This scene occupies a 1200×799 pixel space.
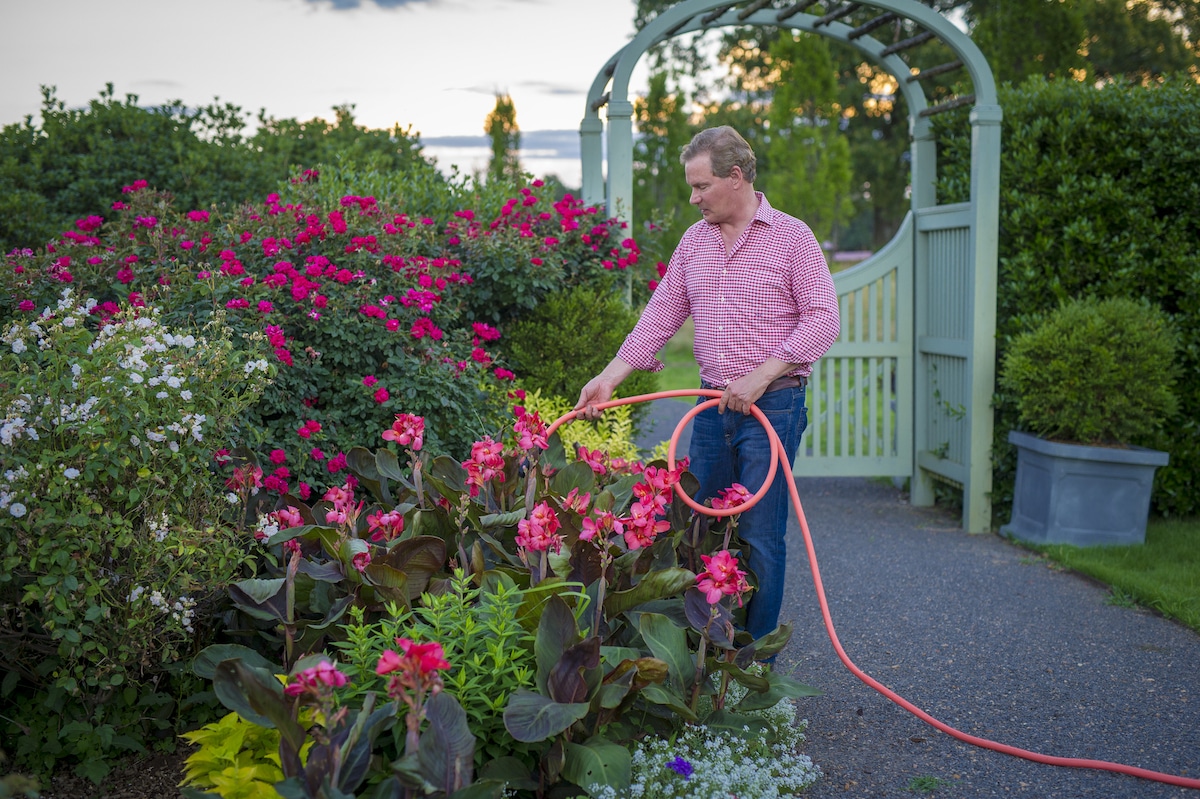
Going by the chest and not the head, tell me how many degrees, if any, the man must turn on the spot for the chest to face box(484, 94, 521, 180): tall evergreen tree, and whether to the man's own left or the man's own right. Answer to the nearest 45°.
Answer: approximately 135° to the man's own right

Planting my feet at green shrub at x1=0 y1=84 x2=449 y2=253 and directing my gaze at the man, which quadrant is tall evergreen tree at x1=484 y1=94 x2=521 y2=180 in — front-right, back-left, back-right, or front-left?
back-left

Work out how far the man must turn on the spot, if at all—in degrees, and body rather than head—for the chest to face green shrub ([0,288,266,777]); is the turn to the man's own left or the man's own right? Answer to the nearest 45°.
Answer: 0° — they already face it

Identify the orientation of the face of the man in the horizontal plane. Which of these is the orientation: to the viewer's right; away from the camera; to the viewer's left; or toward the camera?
to the viewer's left

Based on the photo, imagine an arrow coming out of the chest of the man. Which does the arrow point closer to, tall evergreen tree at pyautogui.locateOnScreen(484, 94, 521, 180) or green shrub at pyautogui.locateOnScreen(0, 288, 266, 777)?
the green shrub

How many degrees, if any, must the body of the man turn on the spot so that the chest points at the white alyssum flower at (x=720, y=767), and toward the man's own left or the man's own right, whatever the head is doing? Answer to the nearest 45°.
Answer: approximately 45° to the man's own left

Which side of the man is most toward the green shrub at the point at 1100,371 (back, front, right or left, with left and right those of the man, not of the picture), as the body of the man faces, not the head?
back

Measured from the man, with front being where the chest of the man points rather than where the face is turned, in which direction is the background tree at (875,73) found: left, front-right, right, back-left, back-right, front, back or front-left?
back-right

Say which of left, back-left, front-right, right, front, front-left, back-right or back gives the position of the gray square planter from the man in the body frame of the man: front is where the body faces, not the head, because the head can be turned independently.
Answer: back

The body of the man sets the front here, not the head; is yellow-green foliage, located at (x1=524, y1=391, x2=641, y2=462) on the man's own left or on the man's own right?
on the man's own right

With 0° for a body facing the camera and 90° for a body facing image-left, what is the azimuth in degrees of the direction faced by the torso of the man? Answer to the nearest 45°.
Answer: approximately 45°

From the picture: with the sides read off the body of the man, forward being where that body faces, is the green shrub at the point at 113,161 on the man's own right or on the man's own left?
on the man's own right

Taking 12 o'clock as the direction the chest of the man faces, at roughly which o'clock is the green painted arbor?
The green painted arbor is roughly at 5 o'clock from the man.
